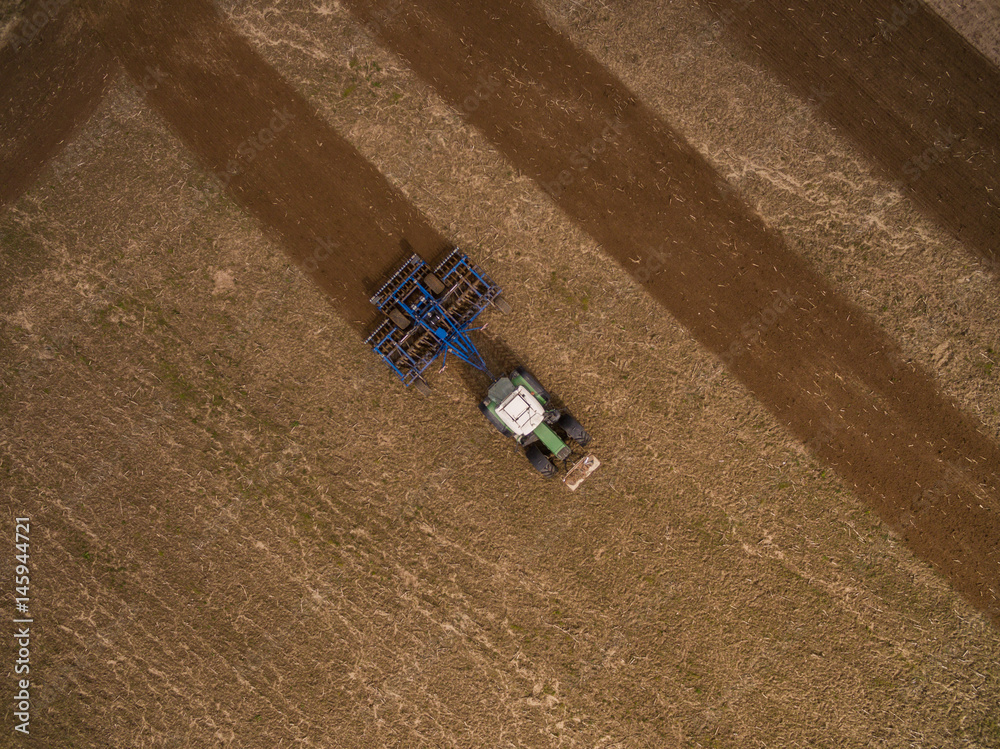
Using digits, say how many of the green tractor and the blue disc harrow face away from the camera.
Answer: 0

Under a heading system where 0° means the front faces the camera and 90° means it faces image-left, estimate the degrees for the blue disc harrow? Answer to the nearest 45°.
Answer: approximately 315°
